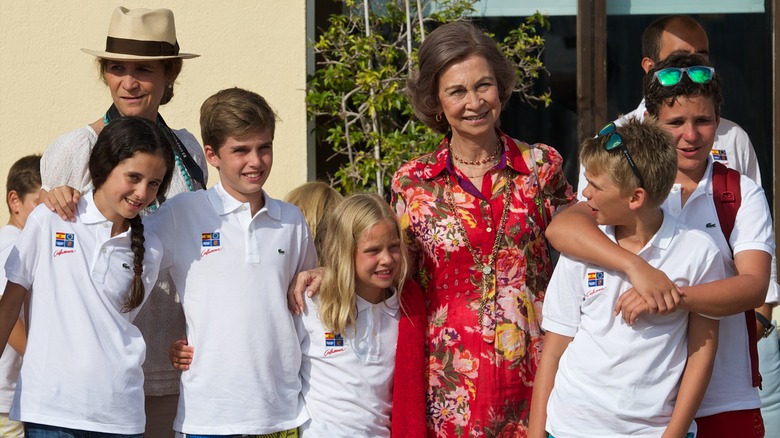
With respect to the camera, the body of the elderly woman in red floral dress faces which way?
toward the camera

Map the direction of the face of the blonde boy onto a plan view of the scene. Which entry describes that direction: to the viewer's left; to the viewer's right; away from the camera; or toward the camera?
to the viewer's left

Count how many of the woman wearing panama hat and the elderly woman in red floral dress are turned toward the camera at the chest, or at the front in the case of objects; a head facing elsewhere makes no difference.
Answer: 2

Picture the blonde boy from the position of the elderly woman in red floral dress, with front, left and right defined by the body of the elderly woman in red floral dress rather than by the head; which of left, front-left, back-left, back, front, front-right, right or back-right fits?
front-left

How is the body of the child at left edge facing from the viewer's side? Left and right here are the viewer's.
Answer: facing the viewer and to the right of the viewer

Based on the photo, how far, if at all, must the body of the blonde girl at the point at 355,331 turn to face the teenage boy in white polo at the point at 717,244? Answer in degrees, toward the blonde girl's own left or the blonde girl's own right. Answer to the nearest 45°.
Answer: approximately 45° to the blonde girl's own left

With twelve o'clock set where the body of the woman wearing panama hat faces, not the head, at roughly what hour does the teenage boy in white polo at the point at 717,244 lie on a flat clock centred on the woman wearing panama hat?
The teenage boy in white polo is roughly at 10 o'clock from the woman wearing panama hat.

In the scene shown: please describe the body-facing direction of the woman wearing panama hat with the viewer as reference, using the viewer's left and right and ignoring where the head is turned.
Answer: facing the viewer
